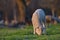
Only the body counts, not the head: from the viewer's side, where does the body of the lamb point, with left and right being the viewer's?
facing the viewer
